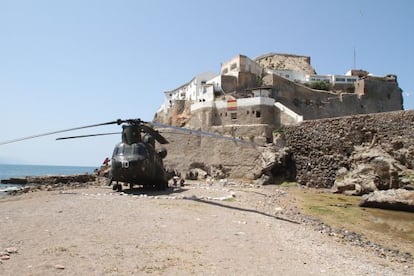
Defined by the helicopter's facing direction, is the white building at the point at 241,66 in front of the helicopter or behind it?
behind

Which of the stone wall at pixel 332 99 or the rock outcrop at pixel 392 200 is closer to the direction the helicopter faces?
the rock outcrop

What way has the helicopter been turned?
toward the camera

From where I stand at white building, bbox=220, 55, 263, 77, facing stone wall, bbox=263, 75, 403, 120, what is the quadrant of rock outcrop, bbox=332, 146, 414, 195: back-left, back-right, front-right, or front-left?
front-right

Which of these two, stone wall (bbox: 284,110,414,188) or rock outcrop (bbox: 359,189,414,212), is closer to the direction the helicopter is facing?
the rock outcrop

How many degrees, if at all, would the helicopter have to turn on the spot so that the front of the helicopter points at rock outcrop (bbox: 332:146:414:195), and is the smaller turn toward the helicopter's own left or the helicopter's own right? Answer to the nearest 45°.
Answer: approximately 90° to the helicopter's own left

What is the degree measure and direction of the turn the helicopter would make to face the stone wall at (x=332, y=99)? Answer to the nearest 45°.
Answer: approximately 135° to its left

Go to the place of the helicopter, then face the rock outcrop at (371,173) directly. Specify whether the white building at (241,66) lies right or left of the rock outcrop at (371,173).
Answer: left

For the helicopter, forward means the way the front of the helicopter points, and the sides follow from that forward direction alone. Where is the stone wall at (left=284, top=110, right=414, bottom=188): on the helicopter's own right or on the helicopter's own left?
on the helicopter's own left

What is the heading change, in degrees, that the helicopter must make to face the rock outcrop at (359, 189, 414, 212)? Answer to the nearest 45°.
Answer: approximately 90° to its left
